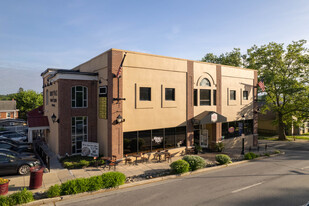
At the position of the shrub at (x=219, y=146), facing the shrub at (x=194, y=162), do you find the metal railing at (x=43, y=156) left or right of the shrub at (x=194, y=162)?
right

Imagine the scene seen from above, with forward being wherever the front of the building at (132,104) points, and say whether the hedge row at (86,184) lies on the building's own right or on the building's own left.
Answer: on the building's own right

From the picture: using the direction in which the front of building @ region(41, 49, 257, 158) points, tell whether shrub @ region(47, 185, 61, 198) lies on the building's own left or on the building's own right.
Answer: on the building's own right

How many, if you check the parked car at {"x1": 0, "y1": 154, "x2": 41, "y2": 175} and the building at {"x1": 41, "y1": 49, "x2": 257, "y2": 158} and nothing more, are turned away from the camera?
0

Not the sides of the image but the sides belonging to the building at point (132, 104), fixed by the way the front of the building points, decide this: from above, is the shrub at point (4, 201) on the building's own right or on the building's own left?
on the building's own right

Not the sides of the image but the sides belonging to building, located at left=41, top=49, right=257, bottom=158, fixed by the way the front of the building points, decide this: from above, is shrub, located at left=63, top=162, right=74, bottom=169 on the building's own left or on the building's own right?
on the building's own right
